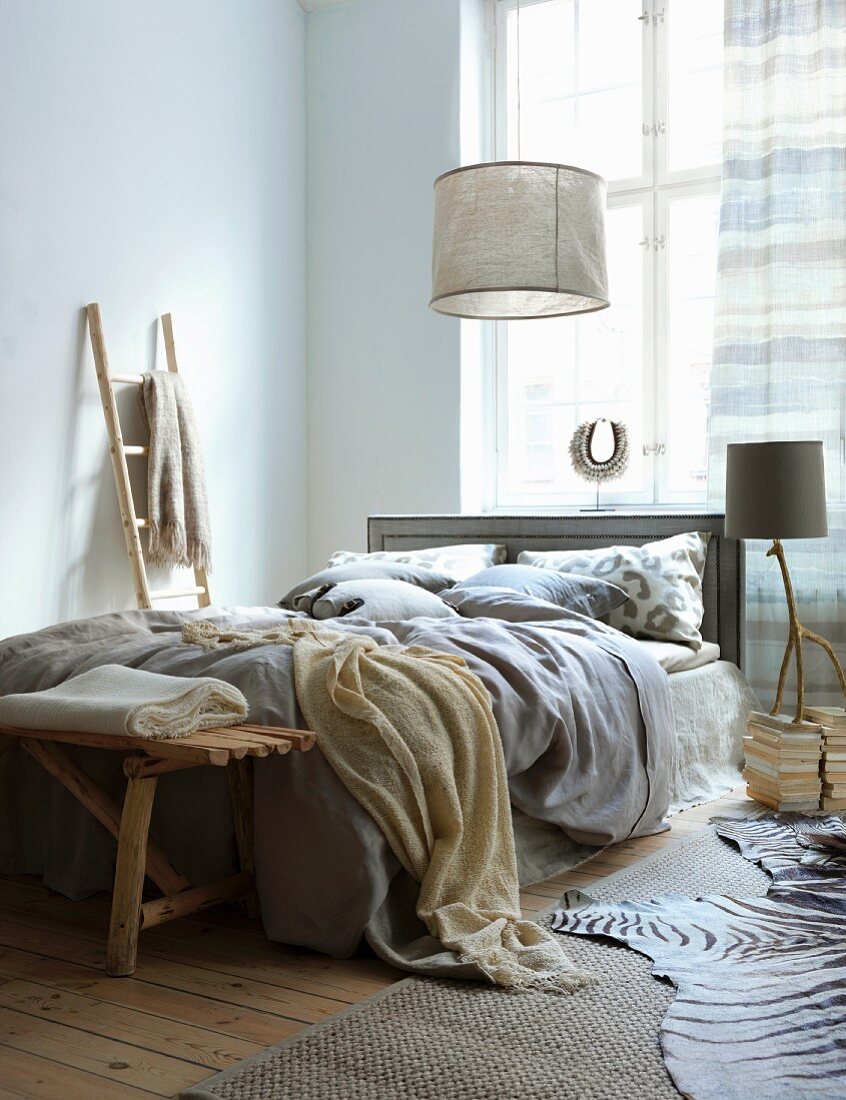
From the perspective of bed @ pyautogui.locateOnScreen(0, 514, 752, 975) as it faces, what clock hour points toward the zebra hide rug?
The zebra hide rug is roughly at 9 o'clock from the bed.

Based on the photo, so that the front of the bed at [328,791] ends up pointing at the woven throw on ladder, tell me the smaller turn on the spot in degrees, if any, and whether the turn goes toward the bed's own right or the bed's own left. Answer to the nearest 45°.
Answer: approximately 135° to the bed's own right

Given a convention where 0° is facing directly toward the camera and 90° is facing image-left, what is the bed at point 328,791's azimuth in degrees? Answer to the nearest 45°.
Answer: approximately 45°

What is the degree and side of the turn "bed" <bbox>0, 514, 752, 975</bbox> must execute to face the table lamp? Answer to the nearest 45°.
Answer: approximately 180°

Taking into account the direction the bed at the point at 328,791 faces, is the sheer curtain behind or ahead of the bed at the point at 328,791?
behind

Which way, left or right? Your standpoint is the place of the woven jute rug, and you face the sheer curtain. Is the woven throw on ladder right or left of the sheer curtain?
left
